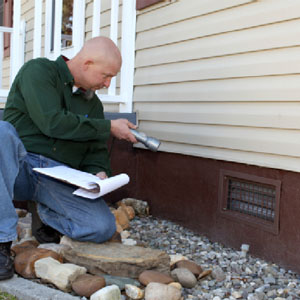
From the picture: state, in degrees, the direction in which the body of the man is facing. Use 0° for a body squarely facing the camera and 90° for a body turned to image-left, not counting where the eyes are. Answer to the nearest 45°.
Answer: approximately 315°

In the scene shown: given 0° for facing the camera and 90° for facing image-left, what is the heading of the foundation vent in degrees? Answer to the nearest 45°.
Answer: approximately 45°

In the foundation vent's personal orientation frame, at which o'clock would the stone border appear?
The stone border is roughly at 12 o'clock from the foundation vent.

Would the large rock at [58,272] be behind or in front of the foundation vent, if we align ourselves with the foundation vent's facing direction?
in front

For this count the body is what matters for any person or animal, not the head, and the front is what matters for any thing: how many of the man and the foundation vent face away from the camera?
0

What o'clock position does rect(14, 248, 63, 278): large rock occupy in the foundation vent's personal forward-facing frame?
The large rock is roughly at 12 o'clock from the foundation vent.

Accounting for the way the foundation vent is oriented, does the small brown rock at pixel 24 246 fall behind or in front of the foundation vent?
in front

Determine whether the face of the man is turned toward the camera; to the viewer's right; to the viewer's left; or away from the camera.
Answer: to the viewer's right
